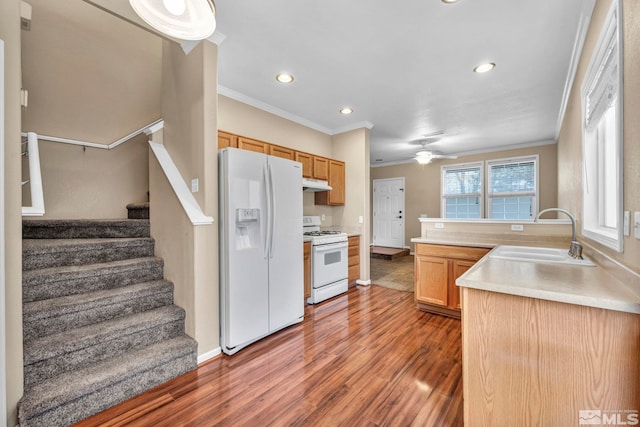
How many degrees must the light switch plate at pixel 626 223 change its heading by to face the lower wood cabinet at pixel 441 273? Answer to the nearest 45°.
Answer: approximately 45° to its right

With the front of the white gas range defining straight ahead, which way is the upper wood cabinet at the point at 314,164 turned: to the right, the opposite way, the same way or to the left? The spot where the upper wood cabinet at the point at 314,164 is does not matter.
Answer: the same way

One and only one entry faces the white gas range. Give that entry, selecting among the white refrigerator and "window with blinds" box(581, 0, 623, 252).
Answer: the window with blinds

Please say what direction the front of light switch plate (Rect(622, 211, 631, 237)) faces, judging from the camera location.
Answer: facing to the left of the viewer

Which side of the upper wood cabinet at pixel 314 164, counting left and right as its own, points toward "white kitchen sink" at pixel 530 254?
front

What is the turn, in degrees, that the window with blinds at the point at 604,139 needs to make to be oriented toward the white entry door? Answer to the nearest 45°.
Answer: approximately 45° to its right

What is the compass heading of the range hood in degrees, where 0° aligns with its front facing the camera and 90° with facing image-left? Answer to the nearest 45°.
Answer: approximately 315°

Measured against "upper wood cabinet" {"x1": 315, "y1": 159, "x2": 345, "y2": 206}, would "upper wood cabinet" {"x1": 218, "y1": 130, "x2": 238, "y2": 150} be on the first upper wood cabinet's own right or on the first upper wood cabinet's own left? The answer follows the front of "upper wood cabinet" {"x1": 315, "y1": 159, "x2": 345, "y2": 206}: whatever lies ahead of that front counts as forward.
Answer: on the first upper wood cabinet's own right

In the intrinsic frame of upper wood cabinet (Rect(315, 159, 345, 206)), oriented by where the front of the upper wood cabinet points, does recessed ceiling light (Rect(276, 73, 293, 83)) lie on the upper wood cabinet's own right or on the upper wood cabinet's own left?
on the upper wood cabinet's own right

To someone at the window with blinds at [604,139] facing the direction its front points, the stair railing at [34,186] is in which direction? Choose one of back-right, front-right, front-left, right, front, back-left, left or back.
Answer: front-left

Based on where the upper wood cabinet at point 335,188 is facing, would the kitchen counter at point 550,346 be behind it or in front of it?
in front

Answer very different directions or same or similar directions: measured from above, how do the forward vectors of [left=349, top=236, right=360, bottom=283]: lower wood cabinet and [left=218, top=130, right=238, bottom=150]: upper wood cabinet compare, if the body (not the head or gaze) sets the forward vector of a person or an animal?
same or similar directions

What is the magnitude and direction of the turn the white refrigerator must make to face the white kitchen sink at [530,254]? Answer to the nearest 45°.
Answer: approximately 45° to its left

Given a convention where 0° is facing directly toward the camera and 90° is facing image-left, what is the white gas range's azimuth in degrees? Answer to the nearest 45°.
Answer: approximately 315°

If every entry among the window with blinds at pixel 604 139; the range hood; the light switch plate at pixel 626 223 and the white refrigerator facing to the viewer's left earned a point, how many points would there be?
2

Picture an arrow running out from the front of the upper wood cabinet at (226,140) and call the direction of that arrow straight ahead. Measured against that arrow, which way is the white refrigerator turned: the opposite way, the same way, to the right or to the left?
the same way

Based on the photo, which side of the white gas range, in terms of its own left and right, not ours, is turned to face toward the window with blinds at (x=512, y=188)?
left

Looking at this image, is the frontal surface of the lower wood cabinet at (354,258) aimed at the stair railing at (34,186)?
no

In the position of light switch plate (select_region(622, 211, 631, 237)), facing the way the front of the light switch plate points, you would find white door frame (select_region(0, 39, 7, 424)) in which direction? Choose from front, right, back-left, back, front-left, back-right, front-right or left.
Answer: front-left
